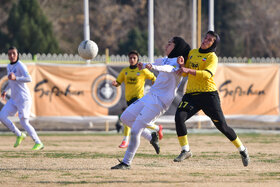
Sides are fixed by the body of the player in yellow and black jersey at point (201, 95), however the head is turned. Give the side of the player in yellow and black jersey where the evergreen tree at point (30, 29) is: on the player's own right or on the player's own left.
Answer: on the player's own right

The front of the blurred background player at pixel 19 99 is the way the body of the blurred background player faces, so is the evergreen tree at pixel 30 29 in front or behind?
behind

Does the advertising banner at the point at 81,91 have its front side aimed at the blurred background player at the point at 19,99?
yes

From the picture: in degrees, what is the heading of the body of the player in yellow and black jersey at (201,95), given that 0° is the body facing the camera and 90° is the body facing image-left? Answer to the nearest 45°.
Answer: approximately 45°

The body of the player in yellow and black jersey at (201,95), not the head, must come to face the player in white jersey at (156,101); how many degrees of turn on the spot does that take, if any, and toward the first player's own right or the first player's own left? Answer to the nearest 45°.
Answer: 0° — they already face them

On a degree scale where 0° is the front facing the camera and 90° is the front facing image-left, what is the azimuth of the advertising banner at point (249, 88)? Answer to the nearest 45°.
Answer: approximately 0°

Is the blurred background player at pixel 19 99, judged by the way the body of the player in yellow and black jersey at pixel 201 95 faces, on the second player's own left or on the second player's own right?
on the second player's own right

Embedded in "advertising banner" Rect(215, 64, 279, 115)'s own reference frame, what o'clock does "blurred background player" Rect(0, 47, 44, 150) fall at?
The blurred background player is roughly at 1 o'clock from the advertising banner.

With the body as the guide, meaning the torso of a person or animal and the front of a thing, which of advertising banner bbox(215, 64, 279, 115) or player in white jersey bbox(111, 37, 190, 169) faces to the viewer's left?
the player in white jersey
